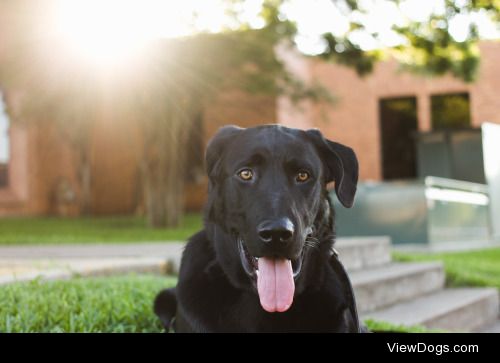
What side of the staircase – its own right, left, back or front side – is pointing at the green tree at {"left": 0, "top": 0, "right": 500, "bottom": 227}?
back

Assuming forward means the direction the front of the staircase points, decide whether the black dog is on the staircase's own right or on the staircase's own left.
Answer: on the staircase's own right

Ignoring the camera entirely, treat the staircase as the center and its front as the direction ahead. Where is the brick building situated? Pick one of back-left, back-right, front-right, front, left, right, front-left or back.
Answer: back-left

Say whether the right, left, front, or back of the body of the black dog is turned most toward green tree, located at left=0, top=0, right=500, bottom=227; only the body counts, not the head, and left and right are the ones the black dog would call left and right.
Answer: back

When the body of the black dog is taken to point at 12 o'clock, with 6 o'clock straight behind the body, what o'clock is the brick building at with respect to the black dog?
The brick building is roughly at 6 o'clock from the black dog.

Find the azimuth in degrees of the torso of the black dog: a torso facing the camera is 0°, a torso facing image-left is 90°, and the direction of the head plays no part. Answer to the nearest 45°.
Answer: approximately 0°
